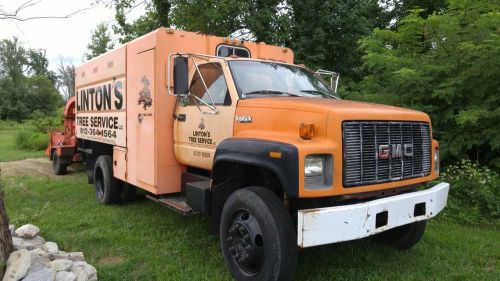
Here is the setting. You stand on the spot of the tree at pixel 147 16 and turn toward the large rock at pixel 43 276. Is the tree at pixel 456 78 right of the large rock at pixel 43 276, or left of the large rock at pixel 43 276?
left

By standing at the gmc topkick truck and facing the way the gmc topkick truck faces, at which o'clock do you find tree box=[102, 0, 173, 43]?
The tree is roughly at 7 o'clock from the gmc topkick truck.

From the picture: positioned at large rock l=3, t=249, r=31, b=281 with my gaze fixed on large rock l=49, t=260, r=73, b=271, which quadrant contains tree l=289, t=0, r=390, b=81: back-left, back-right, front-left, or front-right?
front-left

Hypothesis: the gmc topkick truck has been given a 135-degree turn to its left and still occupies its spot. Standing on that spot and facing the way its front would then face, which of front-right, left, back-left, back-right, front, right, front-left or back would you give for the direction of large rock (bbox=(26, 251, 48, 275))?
left

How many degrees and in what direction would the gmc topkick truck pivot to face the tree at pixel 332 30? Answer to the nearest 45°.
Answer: approximately 135° to its left

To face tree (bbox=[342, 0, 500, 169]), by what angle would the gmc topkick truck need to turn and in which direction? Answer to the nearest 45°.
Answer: approximately 90° to its left

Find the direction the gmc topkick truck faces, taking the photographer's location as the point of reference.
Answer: facing the viewer and to the right of the viewer

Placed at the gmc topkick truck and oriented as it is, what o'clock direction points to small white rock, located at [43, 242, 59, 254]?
The small white rock is roughly at 3 o'clock from the gmc topkick truck.

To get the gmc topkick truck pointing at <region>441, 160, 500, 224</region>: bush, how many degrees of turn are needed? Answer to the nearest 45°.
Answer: approximately 90° to its left

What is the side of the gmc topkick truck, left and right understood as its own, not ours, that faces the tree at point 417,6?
left

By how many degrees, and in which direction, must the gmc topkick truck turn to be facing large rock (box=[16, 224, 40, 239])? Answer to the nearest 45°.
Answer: approximately 135° to its right

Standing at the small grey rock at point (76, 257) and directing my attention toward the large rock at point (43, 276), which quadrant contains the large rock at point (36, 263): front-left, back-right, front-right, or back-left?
front-right

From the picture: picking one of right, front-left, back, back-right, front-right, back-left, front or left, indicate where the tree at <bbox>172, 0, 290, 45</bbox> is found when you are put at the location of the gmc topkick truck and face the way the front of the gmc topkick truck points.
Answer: back-left

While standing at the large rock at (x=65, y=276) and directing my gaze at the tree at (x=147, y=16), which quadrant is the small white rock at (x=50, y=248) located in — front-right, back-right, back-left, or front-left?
front-left

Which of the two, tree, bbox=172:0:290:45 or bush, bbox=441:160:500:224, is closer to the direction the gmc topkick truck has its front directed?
the bush
